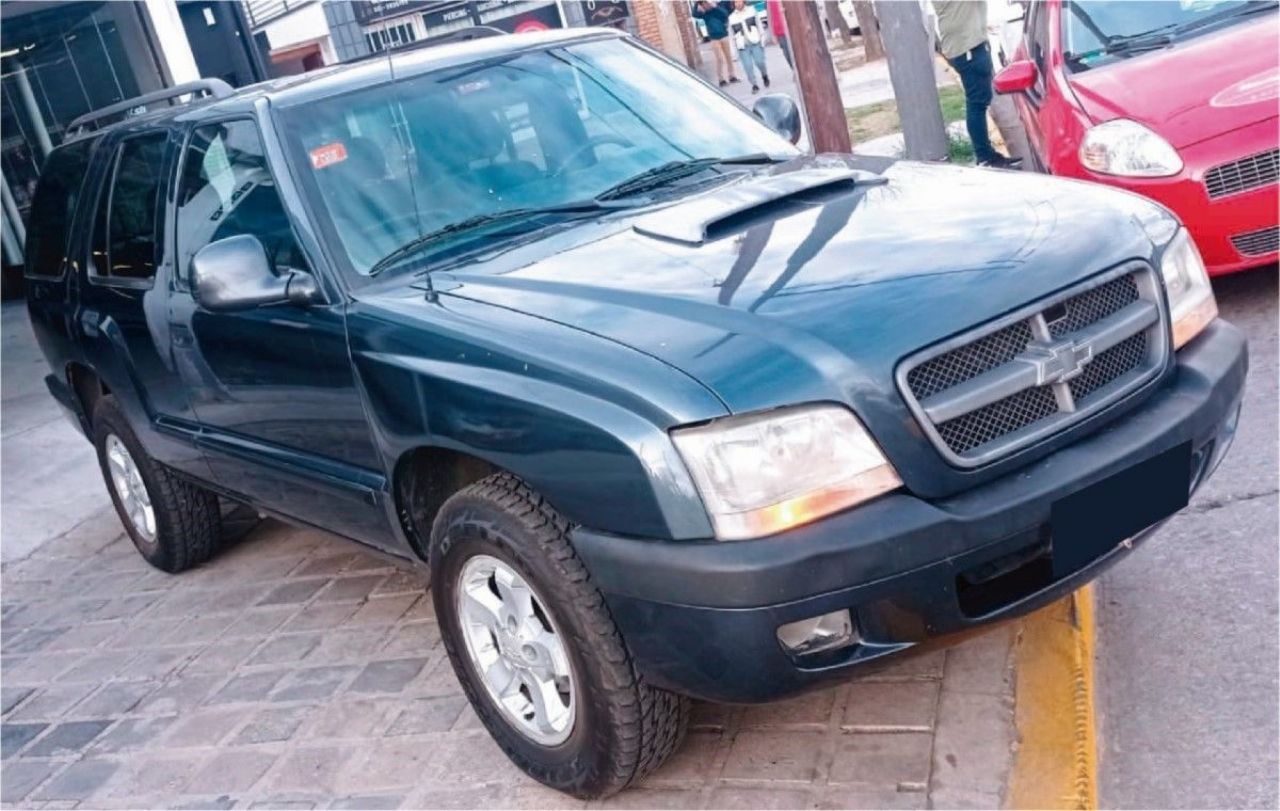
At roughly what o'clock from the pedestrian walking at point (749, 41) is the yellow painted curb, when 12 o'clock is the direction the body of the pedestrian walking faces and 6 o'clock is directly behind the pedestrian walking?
The yellow painted curb is roughly at 12 o'clock from the pedestrian walking.

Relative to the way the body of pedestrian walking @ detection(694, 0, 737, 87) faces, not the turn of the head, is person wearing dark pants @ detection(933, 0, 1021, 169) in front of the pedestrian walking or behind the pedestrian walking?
in front

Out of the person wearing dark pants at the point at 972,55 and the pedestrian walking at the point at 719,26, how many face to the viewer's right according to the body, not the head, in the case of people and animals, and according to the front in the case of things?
1

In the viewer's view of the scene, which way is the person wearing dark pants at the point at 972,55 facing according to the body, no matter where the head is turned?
to the viewer's right

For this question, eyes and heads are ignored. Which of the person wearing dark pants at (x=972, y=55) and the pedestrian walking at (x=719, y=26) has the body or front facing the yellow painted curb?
the pedestrian walking

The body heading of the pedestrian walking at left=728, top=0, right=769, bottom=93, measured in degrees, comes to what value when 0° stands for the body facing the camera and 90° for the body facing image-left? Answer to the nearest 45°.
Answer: approximately 0°

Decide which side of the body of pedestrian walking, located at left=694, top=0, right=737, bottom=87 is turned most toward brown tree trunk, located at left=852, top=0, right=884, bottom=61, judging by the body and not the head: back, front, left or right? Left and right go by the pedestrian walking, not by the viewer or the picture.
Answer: left
